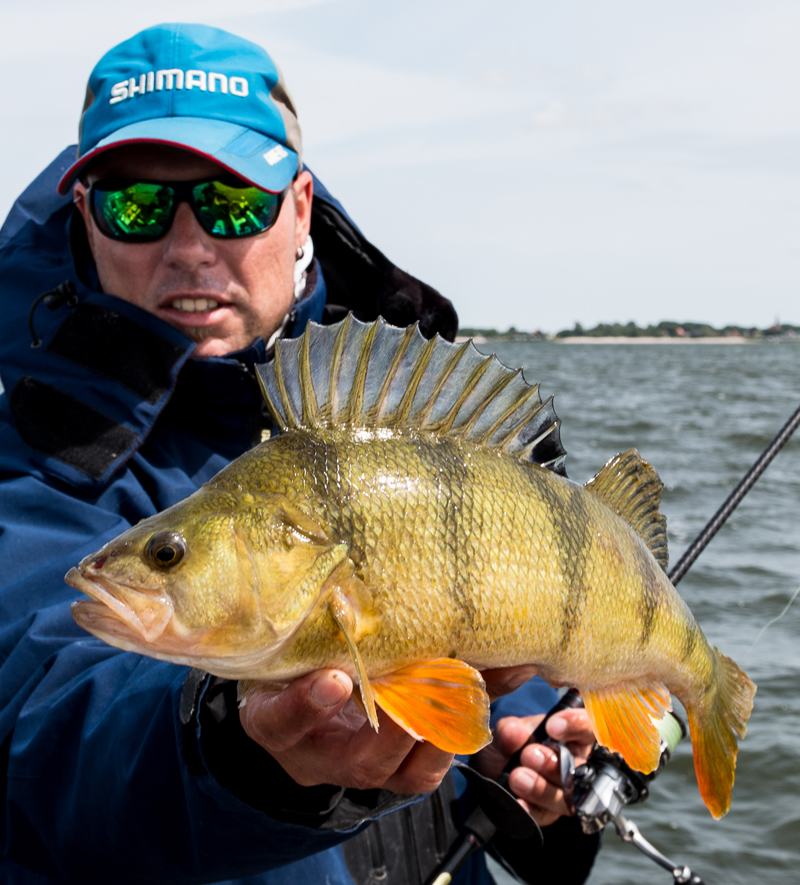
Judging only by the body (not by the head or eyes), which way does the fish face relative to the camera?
to the viewer's left
